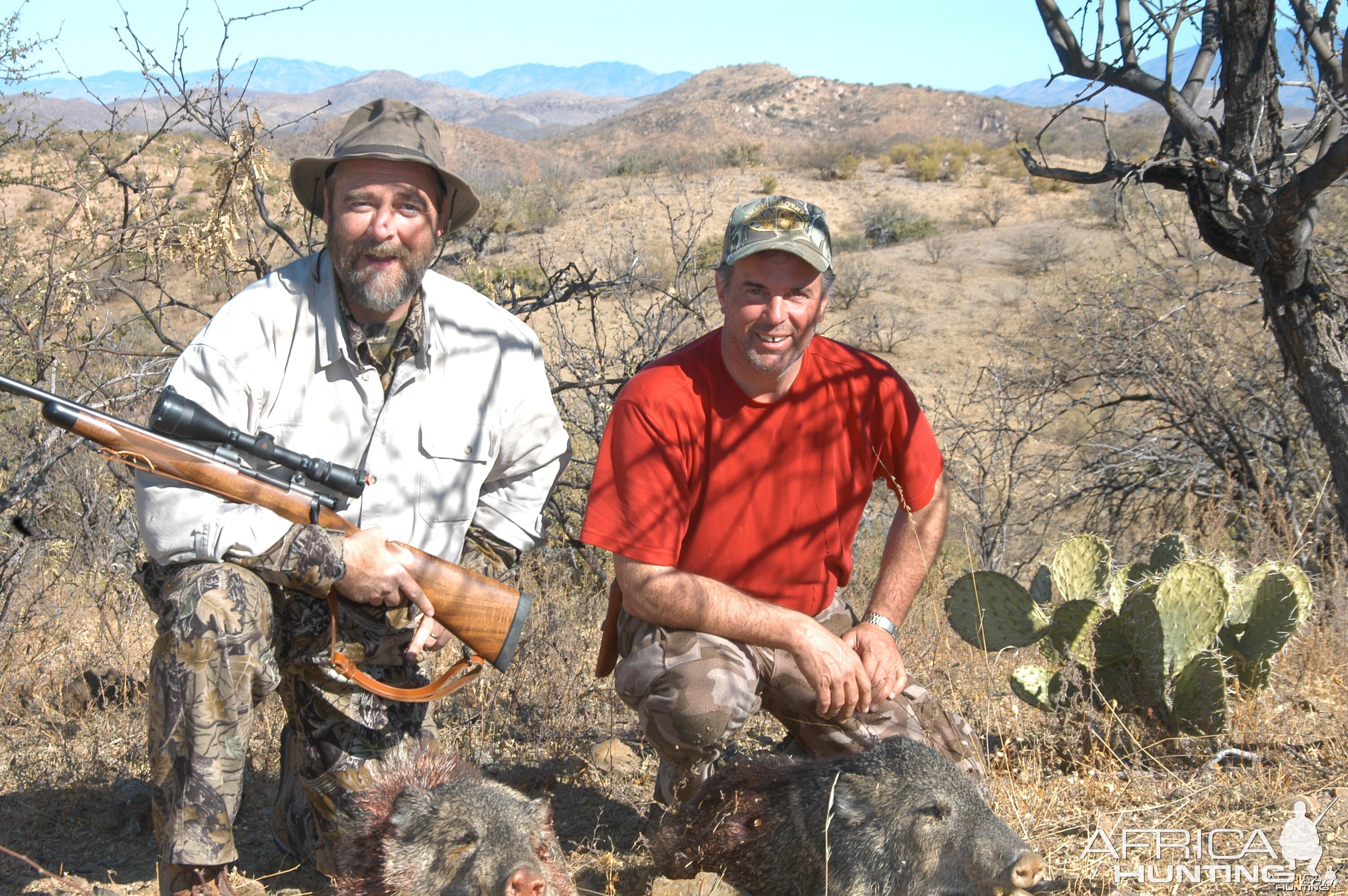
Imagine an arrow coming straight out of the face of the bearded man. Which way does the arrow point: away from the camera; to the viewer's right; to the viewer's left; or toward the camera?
toward the camera

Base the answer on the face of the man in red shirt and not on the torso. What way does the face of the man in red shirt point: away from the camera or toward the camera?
toward the camera

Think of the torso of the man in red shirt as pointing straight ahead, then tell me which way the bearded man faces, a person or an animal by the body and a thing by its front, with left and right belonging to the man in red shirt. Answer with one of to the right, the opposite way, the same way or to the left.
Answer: the same way

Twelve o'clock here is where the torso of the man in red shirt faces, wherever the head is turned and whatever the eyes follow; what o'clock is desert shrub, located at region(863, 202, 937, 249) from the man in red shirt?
The desert shrub is roughly at 6 o'clock from the man in red shirt.

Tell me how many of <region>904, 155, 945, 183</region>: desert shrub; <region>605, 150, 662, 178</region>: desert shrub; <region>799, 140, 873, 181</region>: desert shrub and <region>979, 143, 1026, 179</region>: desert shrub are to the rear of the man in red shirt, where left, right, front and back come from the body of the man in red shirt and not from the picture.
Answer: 4

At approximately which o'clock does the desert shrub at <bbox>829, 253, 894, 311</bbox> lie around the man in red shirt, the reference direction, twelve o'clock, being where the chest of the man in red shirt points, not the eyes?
The desert shrub is roughly at 6 o'clock from the man in red shirt.

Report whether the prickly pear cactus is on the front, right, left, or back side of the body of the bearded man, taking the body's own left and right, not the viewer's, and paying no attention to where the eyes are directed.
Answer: left

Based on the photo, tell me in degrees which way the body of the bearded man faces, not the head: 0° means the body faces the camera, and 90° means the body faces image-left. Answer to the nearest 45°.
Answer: approximately 0°

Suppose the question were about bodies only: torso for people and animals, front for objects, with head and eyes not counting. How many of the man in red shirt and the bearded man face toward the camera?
2

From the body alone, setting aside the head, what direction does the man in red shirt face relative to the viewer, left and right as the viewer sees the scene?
facing the viewer

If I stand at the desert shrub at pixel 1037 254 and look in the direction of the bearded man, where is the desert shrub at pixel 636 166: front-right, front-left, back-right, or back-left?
back-right

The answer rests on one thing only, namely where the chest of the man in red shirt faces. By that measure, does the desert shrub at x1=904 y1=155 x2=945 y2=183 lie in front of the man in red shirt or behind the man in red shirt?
behind
